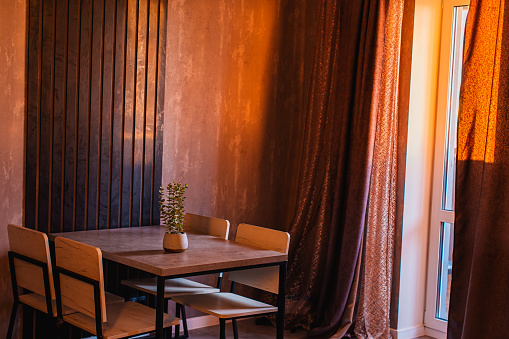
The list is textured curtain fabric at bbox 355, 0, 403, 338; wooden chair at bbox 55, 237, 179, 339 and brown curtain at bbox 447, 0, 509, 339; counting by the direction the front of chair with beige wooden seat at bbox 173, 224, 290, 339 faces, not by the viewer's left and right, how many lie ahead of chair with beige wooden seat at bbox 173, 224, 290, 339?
1

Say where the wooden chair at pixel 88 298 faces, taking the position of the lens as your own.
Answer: facing away from the viewer and to the right of the viewer

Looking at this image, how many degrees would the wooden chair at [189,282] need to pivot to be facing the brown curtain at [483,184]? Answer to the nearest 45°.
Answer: approximately 135° to its left

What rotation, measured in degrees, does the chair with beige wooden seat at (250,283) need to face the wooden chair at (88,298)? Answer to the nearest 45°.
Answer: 0° — it already faces it

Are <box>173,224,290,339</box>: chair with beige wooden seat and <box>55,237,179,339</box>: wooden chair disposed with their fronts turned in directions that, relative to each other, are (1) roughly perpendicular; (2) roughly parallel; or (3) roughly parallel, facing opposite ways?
roughly parallel, facing opposite ways

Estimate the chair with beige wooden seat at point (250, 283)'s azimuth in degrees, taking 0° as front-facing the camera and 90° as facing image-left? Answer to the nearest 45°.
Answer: approximately 45°

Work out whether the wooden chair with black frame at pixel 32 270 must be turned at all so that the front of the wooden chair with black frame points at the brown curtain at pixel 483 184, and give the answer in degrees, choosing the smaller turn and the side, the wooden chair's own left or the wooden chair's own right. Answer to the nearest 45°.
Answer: approximately 45° to the wooden chair's own right

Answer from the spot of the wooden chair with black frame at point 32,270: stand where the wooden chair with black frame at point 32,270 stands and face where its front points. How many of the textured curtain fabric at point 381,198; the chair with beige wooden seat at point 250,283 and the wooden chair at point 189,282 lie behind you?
0

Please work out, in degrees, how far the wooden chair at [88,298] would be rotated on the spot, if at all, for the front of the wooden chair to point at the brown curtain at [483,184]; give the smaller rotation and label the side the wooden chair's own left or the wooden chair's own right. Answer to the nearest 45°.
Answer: approximately 45° to the wooden chair's own right

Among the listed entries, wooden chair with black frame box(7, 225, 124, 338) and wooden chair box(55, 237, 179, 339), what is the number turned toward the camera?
0

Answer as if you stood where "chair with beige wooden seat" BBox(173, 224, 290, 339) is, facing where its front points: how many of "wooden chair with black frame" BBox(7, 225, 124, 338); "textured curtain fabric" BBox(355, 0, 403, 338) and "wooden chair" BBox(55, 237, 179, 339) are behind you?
1

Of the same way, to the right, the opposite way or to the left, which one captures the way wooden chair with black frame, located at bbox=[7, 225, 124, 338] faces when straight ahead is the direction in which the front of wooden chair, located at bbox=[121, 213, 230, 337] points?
the opposite way

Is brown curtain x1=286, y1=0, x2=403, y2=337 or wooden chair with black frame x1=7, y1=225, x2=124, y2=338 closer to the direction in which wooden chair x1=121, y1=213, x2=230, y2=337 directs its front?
the wooden chair with black frame

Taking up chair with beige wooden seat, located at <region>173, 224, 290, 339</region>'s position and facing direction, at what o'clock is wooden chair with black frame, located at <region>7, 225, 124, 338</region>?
wooden chair with black frame, located at <region>7, 225, 124, 338</region> is roughly at 1 o'clock from chair with beige wooden seat, located at <region>173, 224, 290, 339</region>.

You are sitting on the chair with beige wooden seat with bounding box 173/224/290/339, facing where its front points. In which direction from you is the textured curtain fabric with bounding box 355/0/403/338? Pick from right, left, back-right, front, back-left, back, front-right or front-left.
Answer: back

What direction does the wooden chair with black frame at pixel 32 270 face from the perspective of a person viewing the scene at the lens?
facing away from the viewer and to the right of the viewer
